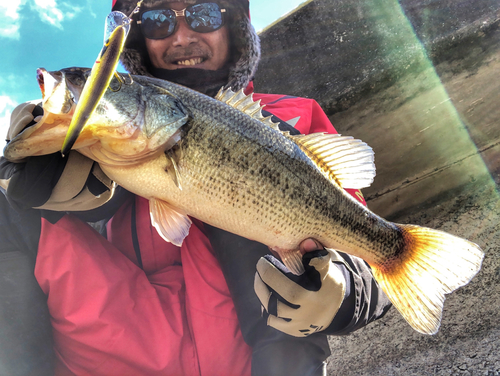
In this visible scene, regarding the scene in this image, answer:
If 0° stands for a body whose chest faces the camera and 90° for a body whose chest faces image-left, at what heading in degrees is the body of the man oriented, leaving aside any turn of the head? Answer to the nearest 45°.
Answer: approximately 0°
